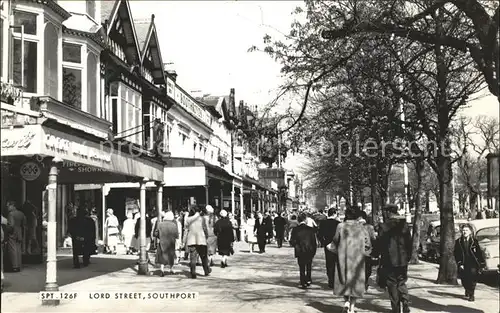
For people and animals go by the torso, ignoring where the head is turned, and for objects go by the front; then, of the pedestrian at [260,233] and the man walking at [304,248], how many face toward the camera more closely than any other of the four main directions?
1

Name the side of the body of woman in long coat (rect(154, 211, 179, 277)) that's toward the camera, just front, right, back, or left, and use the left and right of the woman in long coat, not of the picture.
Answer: back

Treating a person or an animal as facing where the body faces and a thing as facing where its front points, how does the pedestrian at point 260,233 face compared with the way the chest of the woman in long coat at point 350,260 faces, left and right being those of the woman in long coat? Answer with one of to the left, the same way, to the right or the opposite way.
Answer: the opposite way

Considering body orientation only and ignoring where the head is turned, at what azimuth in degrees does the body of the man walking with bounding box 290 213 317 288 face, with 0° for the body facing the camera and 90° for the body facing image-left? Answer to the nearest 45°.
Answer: approximately 180°

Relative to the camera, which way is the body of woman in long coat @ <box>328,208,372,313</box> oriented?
away from the camera

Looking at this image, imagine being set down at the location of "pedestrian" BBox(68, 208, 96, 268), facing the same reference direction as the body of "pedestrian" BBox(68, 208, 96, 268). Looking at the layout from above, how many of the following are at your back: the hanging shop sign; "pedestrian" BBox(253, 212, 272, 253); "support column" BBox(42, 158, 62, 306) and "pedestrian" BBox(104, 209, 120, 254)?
2

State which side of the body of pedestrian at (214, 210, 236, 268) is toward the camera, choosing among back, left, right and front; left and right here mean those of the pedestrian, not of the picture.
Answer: back
